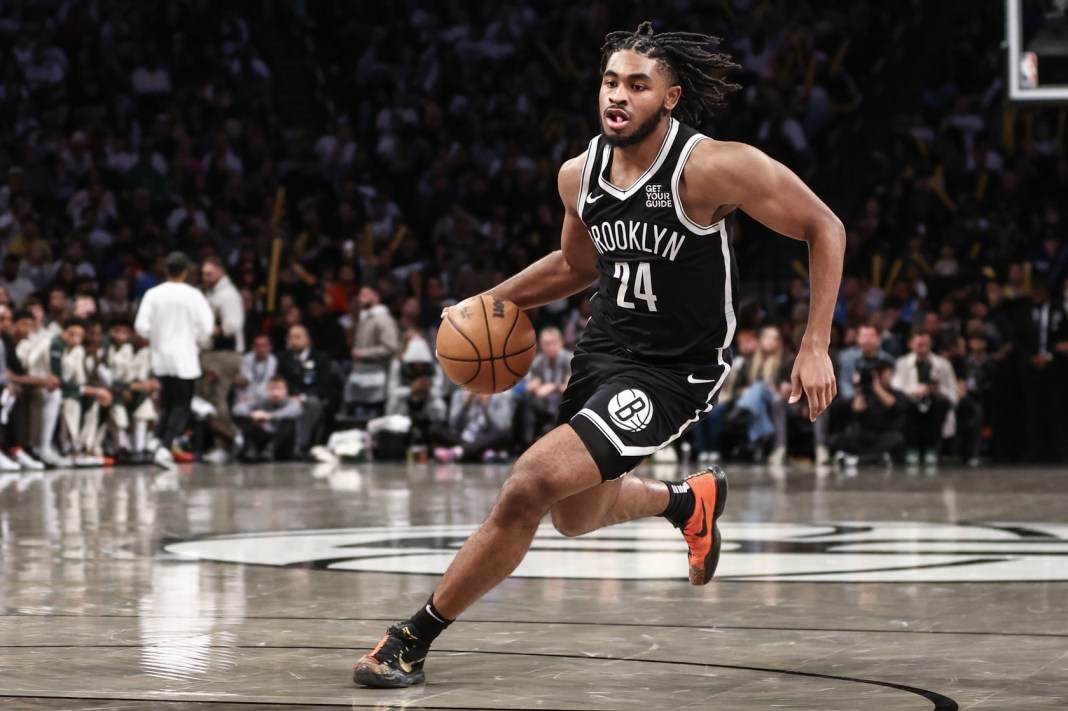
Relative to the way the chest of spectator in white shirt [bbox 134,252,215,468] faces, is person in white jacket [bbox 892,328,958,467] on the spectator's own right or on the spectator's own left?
on the spectator's own right

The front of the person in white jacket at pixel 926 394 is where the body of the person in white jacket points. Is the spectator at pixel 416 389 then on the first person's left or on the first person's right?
on the first person's right

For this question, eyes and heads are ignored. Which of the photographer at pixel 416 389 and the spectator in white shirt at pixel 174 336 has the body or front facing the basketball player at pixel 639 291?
the photographer

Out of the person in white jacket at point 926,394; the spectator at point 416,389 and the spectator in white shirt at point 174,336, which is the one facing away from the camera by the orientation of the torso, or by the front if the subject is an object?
the spectator in white shirt

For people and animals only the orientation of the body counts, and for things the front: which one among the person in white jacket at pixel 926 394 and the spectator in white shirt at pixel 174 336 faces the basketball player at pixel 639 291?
the person in white jacket

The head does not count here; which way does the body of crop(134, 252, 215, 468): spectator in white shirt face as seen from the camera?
away from the camera

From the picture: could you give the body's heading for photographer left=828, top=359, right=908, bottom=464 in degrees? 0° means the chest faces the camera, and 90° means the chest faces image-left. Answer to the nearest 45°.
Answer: approximately 45°

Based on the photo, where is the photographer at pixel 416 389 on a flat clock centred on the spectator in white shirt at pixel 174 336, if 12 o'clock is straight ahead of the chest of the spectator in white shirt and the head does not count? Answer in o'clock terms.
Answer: The photographer is roughly at 2 o'clock from the spectator in white shirt.

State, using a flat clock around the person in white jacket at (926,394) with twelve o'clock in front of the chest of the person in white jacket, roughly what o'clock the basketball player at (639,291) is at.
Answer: The basketball player is roughly at 12 o'clock from the person in white jacket.
